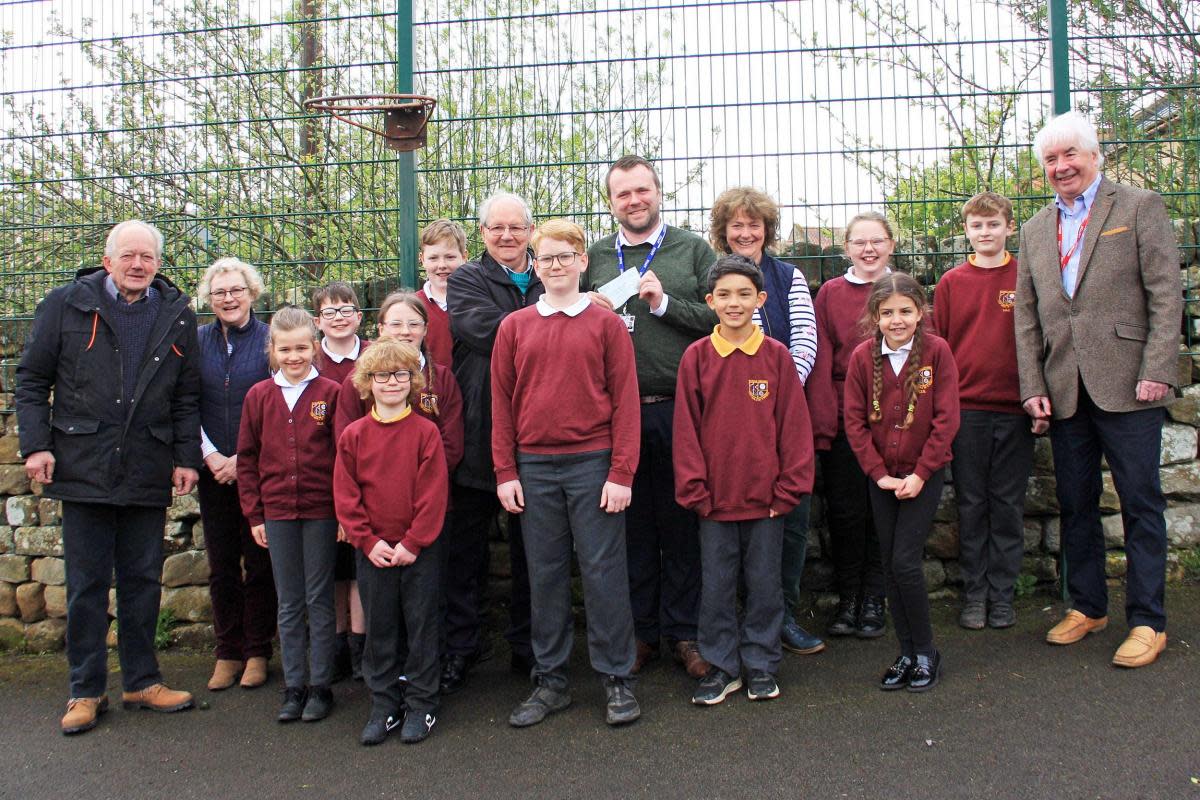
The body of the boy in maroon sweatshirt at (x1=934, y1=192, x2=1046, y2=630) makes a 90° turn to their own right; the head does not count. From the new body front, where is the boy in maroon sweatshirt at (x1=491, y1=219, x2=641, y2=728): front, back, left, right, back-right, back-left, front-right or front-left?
front-left

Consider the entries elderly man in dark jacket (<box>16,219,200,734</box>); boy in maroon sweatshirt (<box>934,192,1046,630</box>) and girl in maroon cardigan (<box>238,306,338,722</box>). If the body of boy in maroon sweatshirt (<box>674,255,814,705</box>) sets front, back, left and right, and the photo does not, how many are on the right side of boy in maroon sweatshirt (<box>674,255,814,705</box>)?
2

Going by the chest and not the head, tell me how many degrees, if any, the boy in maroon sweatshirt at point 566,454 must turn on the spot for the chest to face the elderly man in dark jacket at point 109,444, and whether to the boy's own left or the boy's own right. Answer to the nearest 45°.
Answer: approximately 90° to the boy's own right

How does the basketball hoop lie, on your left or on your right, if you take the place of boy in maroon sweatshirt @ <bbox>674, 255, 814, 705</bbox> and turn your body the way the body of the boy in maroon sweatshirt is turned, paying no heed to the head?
on your right
